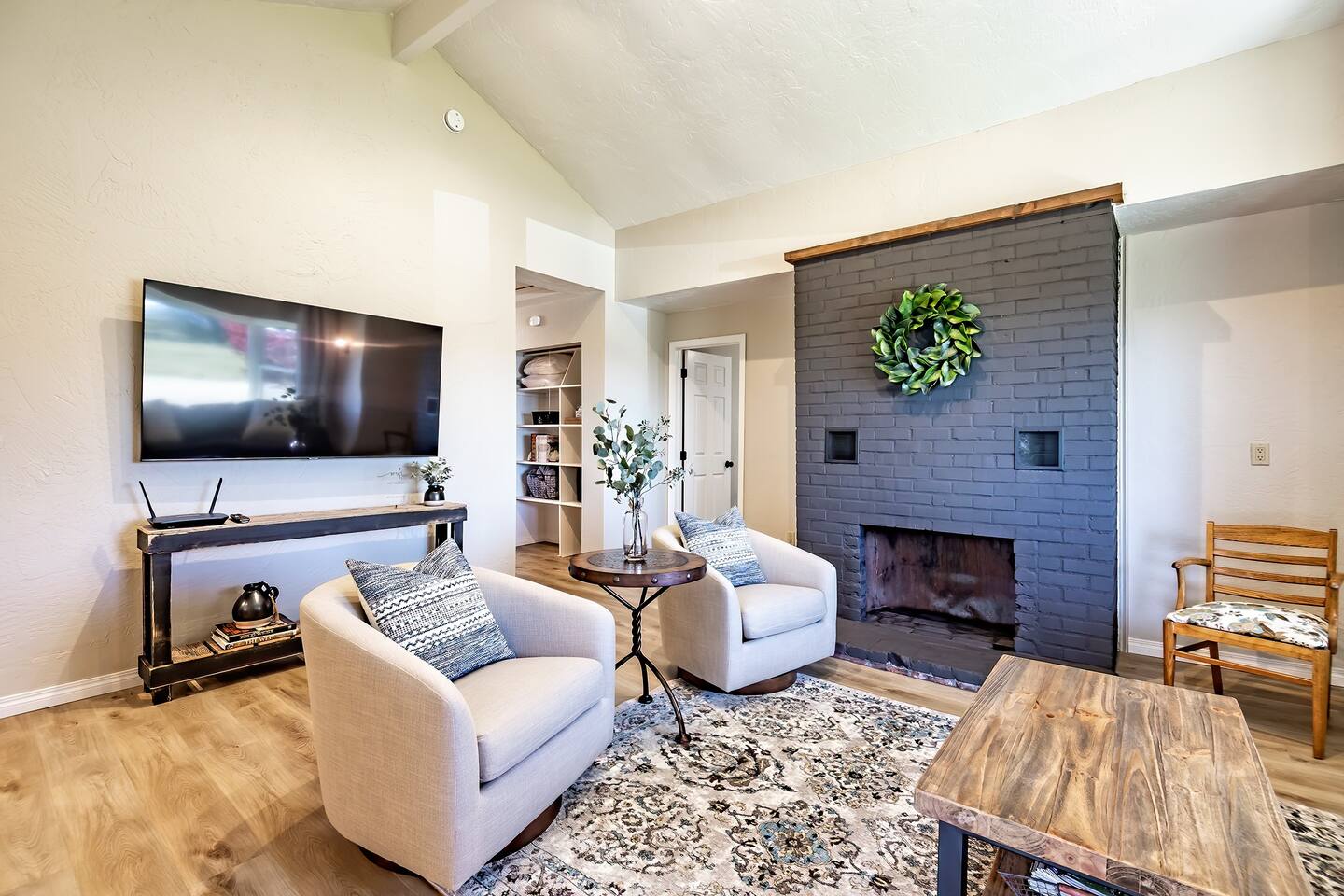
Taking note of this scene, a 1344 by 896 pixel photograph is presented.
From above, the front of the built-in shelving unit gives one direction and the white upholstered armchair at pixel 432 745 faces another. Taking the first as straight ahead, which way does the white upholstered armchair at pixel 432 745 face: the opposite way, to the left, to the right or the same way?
to the left

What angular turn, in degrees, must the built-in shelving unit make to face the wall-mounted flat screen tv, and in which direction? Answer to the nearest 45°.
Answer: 0° — it already faces it

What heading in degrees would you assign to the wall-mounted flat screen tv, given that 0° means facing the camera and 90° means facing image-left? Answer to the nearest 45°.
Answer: approximately 315°

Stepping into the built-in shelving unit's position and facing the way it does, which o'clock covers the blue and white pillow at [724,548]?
The blue and white pillow is roughly at 10 o'clock from the built-in shelving unit.

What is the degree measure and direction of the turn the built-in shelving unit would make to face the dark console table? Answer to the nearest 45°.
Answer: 0° — it already faces it

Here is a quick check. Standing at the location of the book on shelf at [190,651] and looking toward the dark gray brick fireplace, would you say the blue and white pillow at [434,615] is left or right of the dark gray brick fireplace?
right

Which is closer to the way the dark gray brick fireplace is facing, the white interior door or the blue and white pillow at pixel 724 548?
the blue and white pillow
